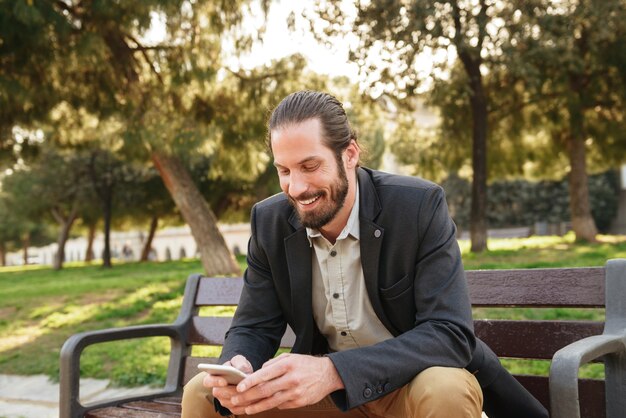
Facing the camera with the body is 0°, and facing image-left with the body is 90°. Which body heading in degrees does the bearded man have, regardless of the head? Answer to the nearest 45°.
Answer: approximately 45°

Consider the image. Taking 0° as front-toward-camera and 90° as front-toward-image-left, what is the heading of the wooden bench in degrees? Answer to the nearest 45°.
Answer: approximately 45°

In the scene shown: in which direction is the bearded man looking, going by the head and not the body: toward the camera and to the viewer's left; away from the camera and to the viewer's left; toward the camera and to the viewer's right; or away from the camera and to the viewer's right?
toward the camera and to the viewer's left

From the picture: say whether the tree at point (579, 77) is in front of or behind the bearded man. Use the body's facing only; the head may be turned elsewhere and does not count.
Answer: behind

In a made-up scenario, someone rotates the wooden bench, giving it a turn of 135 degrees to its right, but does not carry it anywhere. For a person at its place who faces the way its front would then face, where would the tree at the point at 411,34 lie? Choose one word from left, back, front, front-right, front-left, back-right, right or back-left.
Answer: front

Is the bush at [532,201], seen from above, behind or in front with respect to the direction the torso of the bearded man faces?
behind

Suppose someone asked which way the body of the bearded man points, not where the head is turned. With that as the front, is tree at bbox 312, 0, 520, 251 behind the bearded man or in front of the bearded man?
behind
